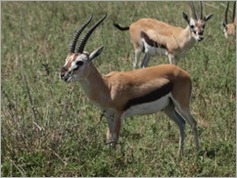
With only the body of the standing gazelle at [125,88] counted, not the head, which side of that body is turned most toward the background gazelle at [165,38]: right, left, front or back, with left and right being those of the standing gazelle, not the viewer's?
right

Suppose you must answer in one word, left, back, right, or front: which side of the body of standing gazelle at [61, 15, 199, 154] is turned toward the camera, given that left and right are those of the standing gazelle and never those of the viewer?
left
